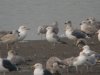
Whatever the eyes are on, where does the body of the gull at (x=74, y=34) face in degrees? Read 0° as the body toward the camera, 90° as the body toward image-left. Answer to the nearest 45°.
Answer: approximately 90°

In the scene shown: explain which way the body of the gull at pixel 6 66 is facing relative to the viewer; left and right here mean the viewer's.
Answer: facing to the left of the viewer

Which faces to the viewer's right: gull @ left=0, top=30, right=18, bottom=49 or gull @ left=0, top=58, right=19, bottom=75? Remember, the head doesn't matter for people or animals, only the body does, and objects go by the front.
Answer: gull @ left=0, top=30, right=18, bottom=49

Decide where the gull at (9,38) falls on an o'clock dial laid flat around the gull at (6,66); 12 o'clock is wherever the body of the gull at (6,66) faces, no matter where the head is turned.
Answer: the gull at (9,38) is roughly at 3 o'clock from the gull at (6,66).

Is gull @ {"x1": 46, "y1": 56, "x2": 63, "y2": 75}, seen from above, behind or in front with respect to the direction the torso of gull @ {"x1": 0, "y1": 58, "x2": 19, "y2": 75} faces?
behind

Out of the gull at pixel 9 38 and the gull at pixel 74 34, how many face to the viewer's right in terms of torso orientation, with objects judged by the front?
1

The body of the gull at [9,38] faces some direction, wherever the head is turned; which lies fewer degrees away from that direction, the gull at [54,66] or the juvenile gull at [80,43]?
the juvenile gull
